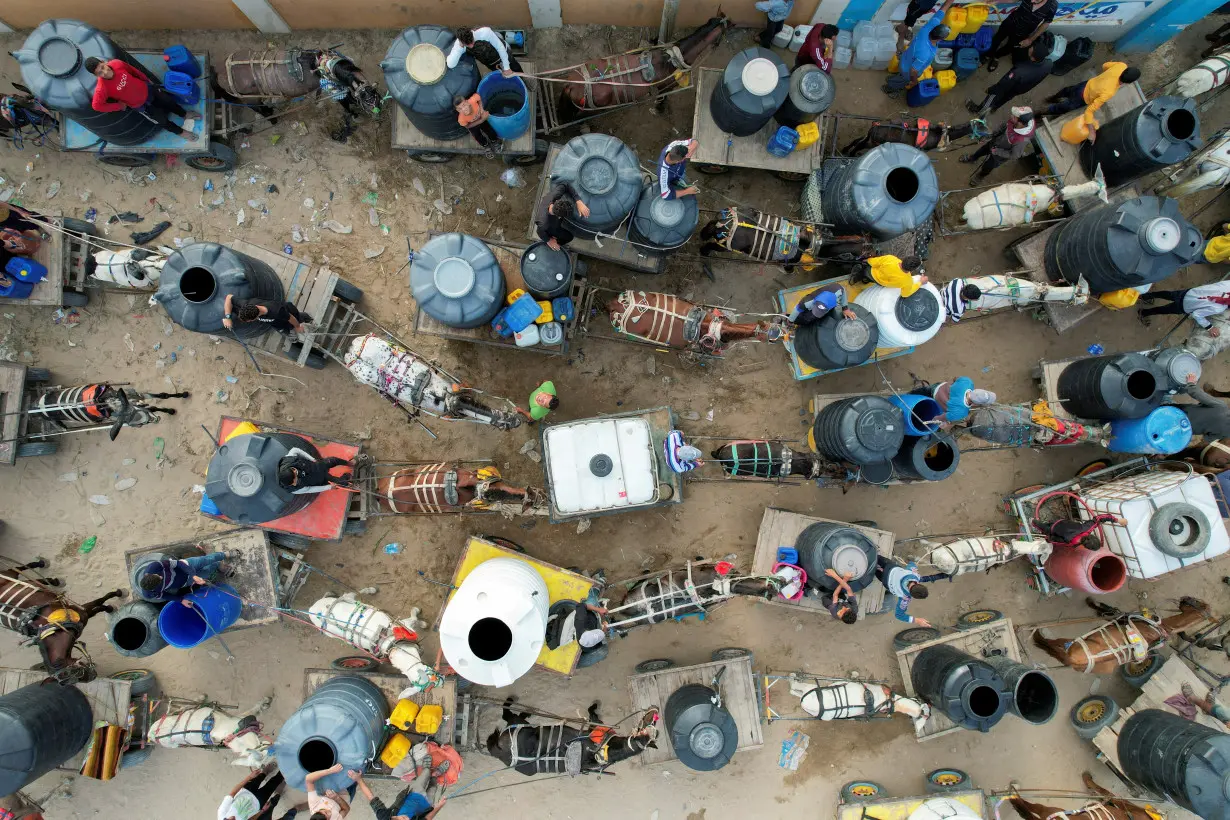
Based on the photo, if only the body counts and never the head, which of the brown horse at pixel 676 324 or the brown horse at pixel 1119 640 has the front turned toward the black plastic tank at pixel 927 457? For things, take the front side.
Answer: the brown horse at pixel 676 324

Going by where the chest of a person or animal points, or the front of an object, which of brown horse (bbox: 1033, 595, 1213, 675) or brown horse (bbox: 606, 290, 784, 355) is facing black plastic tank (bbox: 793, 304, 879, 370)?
brown horse (bbox: 606, 290, 784, 355)

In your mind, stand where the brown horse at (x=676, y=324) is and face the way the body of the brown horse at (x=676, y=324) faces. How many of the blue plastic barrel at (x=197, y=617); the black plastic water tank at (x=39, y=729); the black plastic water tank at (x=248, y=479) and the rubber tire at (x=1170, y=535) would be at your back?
3

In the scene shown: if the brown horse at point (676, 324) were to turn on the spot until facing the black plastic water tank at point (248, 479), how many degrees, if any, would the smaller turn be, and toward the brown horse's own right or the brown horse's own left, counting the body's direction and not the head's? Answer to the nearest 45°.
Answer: approximately 180°

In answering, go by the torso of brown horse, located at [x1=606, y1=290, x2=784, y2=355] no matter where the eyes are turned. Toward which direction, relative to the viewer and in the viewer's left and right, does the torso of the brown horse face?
facing to the right of the viewer

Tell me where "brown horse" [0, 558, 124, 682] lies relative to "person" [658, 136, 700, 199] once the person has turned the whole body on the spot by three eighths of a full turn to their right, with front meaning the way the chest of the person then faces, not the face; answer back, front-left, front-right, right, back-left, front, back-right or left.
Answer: front

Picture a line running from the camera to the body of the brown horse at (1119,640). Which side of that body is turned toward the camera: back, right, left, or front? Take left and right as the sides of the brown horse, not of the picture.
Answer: right
